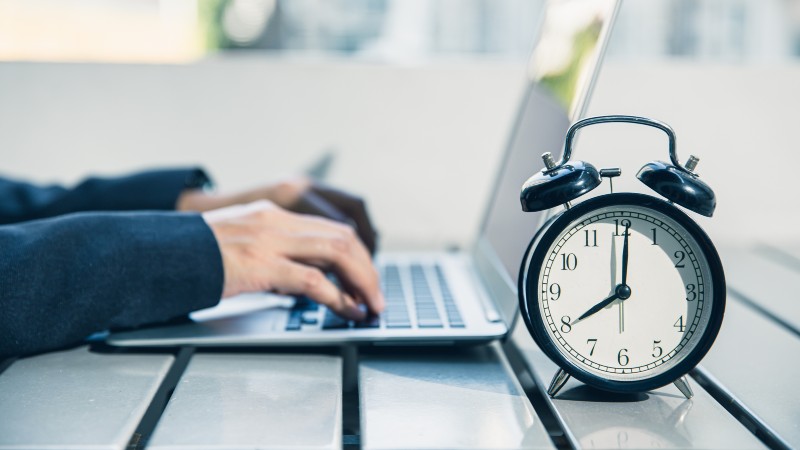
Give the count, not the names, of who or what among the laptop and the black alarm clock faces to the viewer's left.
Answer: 1

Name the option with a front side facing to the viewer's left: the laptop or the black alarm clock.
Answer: the laptop

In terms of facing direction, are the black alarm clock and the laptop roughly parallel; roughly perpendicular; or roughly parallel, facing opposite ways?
roughly perpendicular

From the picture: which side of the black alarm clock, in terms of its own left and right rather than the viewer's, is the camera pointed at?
front

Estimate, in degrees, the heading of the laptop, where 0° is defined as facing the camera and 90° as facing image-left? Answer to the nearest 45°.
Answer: approximately 90°
